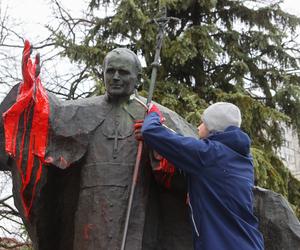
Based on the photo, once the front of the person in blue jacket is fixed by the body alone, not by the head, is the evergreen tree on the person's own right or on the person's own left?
on the person's own right

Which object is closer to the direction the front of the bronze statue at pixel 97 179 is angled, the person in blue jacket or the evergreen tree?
the person in blue jacket

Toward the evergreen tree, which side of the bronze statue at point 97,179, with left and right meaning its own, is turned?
back

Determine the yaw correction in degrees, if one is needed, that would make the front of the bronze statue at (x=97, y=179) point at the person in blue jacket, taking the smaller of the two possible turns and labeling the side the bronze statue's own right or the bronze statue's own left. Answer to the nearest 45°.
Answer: approximately 45° to the bronze statue's own left

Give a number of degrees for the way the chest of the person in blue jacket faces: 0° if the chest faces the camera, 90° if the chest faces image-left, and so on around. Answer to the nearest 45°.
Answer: approximately 135°

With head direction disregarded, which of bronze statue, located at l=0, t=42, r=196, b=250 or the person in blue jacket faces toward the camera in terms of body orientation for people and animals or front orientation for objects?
the bronze statue

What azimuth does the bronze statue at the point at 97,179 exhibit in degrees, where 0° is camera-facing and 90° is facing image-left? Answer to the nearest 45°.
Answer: approximately 0°

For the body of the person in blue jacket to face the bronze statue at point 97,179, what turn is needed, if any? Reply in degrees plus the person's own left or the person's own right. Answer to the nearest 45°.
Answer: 0° — they already face it

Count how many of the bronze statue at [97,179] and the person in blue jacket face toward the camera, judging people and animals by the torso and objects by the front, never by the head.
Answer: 1

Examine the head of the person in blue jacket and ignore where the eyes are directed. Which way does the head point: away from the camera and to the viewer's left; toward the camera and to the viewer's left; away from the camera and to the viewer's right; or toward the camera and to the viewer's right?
away from the camera and to the viewer's left
